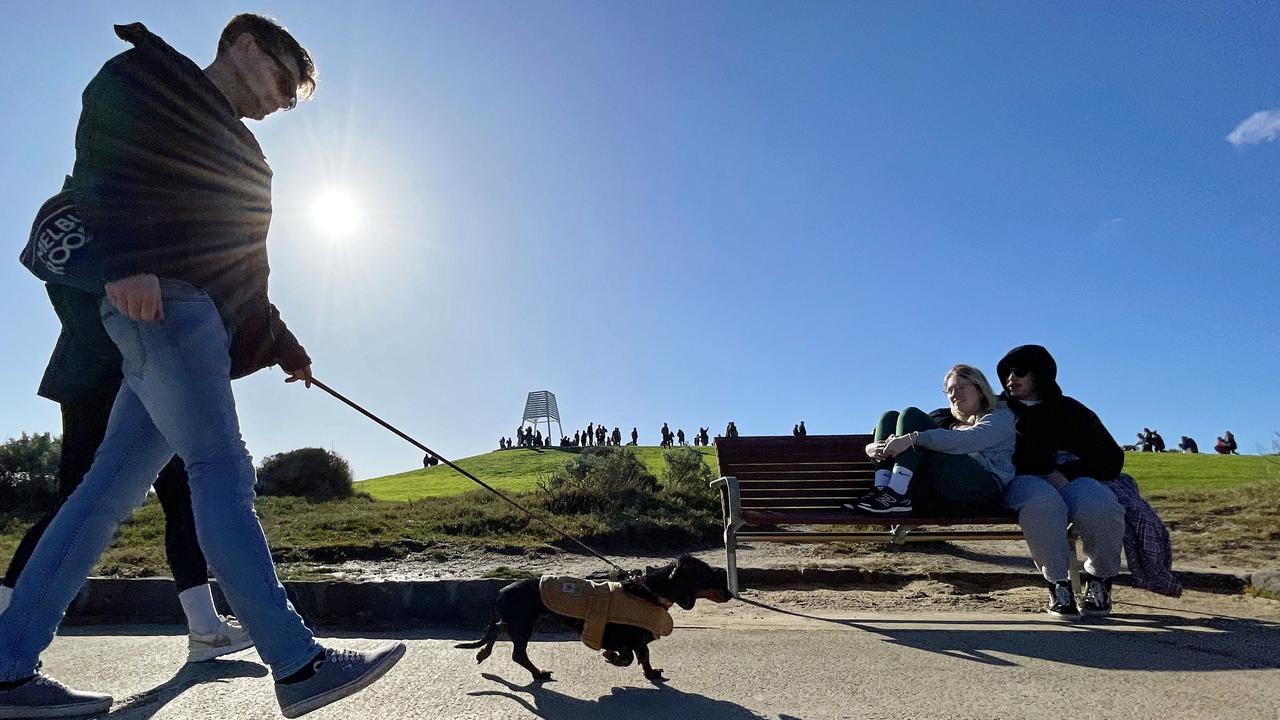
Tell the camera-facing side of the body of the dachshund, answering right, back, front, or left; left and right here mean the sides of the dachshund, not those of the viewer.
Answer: right

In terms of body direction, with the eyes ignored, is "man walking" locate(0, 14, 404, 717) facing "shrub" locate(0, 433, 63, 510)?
no

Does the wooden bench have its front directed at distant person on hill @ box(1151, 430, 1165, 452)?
no

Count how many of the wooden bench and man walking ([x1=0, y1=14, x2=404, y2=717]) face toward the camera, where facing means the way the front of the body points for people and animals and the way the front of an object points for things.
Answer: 1

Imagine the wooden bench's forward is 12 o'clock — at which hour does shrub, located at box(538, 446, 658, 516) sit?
The shrub is roughly at 5 o'clock from the wooden bench.

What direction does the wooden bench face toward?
toward the camera

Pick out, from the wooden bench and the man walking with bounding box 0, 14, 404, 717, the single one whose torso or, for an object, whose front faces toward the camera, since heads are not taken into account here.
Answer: the wooden bench

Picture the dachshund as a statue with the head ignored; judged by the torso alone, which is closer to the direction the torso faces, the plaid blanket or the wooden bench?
the plaid blanket

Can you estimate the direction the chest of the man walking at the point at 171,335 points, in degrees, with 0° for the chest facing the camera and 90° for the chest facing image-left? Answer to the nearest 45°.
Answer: approximately 270°

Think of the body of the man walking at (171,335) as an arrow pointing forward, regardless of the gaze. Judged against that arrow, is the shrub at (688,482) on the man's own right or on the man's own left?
on the man's own left

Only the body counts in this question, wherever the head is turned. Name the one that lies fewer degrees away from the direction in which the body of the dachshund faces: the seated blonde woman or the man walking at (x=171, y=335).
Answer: the seated blonde woman

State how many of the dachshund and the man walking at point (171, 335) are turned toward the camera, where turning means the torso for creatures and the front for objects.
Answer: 0

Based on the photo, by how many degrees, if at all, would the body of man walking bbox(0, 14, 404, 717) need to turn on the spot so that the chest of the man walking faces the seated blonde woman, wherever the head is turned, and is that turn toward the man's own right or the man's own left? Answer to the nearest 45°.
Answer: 0° — they already face them

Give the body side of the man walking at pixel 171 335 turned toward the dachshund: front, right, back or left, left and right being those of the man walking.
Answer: front

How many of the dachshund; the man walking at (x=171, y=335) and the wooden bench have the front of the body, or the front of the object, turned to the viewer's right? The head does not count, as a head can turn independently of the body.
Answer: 2

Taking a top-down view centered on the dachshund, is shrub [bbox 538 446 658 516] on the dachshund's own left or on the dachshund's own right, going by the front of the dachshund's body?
on the dachshund's own left

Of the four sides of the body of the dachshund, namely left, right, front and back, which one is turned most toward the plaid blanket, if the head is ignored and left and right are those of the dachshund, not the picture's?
front

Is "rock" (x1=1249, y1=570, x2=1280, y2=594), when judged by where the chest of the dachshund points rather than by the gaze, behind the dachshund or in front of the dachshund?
in front
